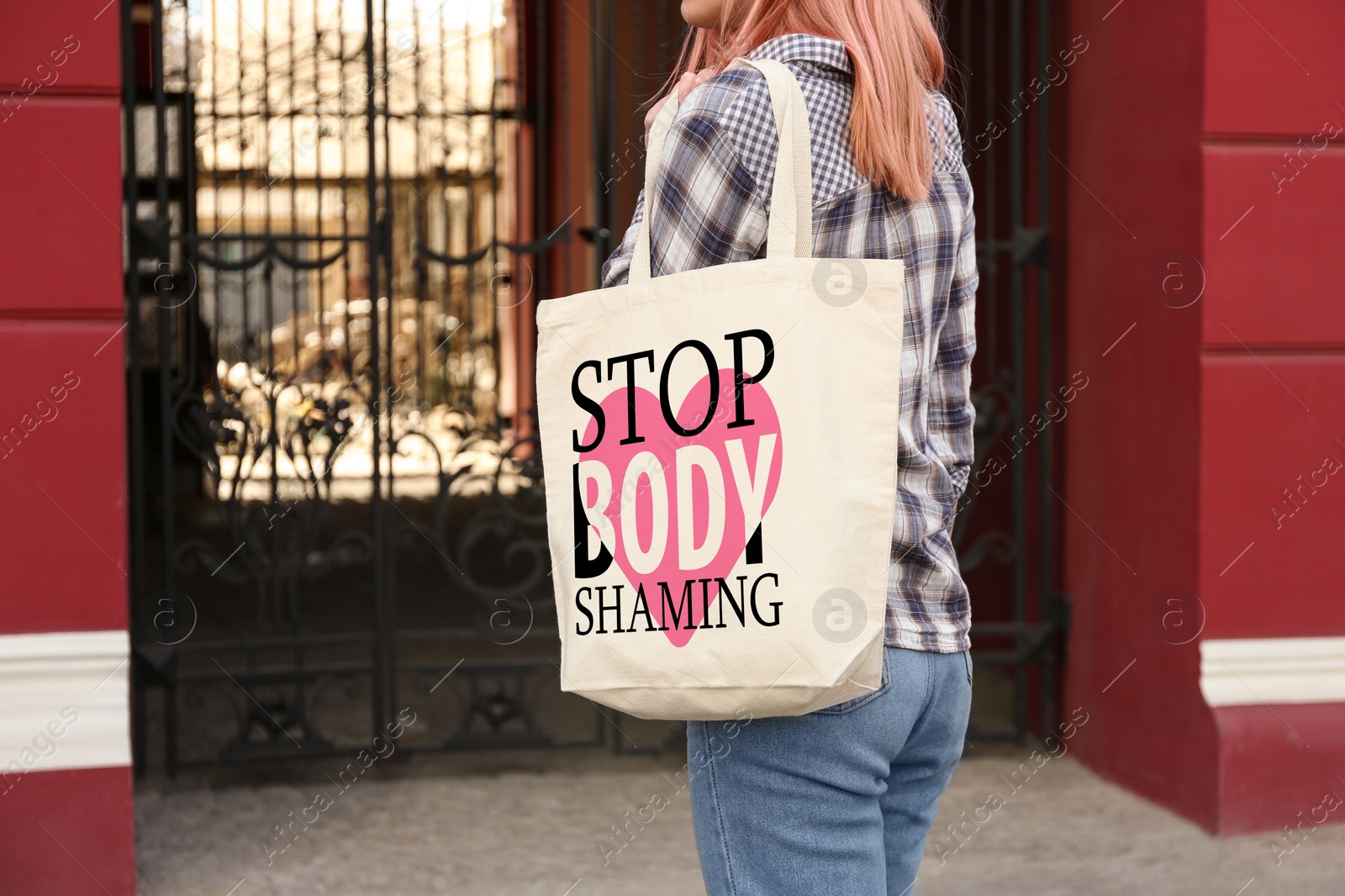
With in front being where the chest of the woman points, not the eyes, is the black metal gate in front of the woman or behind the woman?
in front

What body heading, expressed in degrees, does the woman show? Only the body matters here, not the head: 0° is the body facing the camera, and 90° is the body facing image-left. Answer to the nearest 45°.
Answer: approximately 135°
